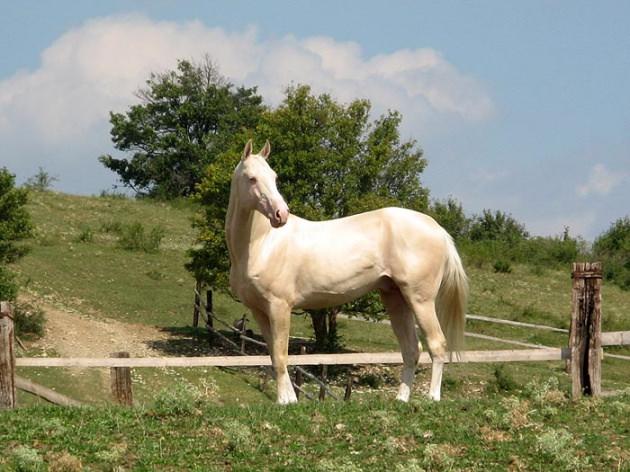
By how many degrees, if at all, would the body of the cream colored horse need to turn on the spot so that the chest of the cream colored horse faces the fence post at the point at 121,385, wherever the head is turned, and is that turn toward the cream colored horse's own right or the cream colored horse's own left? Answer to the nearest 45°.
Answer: approximately 45° to the cream colored horse's own right

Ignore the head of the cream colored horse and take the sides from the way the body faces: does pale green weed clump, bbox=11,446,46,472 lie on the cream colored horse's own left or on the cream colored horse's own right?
on the cream colored horse's own left

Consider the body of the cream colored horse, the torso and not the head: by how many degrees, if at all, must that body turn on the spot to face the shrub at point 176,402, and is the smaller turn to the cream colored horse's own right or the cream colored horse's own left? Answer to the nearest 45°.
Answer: approximately 45° to the cream colored horse's own left

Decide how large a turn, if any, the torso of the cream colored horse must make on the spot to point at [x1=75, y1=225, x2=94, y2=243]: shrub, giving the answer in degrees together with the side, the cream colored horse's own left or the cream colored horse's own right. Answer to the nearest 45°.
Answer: approximately 90° to the cream colored horse's own right

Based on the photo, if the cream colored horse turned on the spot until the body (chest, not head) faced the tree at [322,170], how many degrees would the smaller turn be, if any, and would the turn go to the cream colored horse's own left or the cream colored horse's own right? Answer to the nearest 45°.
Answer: approximately 90° to the cream colored horse's own right

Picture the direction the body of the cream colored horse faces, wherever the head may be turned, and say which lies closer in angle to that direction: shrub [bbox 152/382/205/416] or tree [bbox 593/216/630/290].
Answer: the shrub

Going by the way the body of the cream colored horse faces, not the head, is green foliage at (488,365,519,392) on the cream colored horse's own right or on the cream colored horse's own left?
on the cream colored horse's own right

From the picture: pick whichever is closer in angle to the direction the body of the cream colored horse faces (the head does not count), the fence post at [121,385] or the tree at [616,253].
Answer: the fence post

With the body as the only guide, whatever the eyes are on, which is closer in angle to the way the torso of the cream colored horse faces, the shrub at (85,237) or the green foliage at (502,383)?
the shrub

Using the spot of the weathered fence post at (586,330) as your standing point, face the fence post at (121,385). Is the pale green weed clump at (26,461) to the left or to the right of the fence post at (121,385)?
left

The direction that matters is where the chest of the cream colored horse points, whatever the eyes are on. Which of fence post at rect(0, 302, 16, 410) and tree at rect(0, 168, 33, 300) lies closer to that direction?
the fence post

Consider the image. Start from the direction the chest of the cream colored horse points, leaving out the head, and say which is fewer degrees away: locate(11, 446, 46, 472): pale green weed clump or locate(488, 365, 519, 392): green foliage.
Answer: the pale green weed clump

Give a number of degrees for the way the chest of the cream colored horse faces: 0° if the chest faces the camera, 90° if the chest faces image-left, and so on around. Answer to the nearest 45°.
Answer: approximately 90°

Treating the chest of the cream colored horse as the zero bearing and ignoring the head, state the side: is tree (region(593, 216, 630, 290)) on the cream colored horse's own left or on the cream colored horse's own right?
on the cream colored horse's own right
